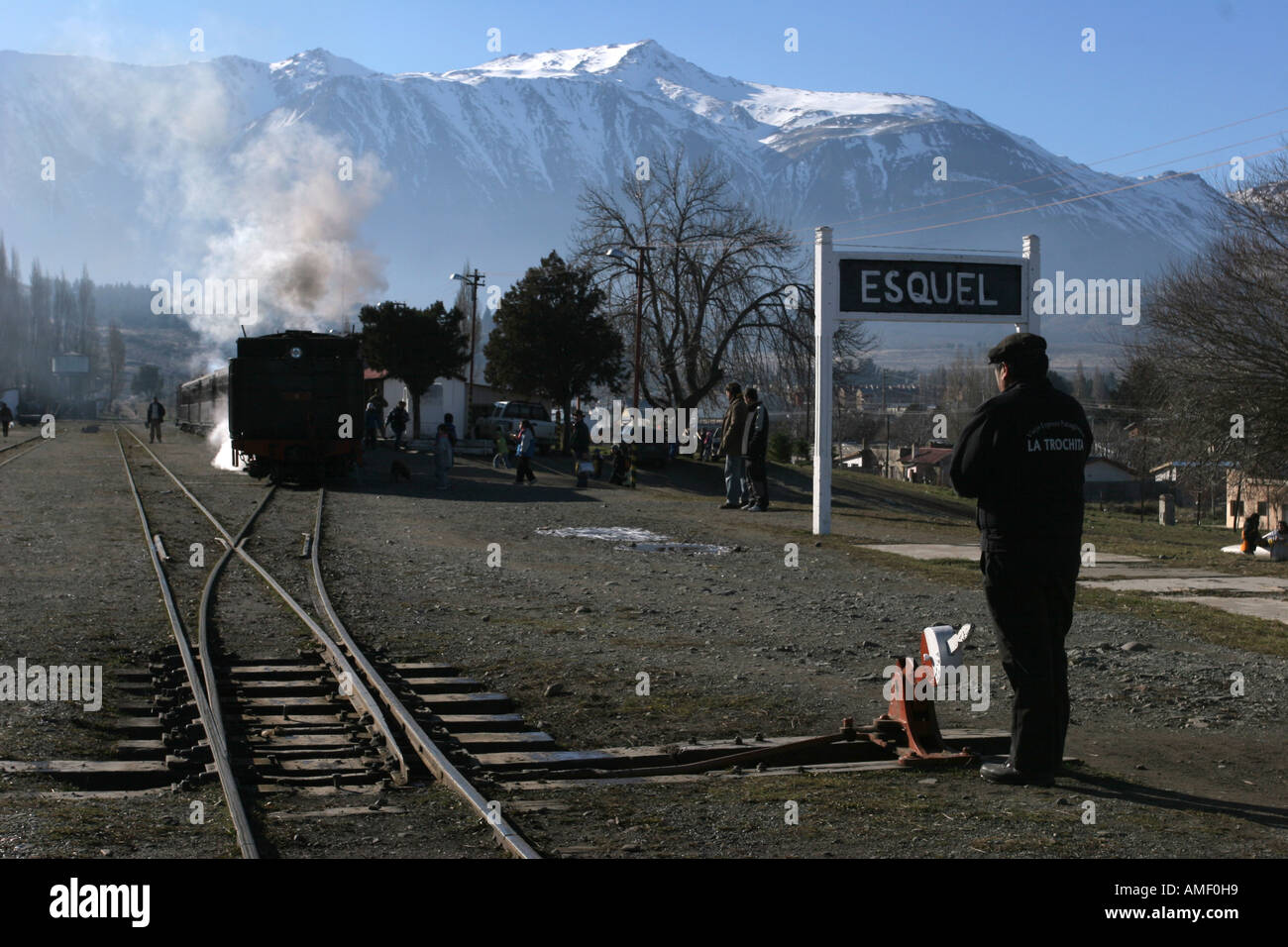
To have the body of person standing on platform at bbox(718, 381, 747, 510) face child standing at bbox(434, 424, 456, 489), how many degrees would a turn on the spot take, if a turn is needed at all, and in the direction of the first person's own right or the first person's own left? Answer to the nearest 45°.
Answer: approximately 45° to the first person's own right

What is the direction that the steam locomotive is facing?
away from the camera

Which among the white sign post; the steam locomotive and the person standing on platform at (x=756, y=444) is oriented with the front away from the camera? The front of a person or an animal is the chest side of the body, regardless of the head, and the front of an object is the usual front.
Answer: the steam locomotive

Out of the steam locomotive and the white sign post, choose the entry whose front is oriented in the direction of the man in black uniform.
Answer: the white sign post

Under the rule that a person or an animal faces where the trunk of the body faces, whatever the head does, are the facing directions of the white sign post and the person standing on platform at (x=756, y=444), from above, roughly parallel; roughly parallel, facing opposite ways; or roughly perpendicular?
roughly perpendicular

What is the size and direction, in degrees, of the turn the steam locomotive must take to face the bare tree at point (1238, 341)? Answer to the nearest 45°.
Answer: approximately 90° to its right

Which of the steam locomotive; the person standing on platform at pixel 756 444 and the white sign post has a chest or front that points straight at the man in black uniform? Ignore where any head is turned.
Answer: the white sign post

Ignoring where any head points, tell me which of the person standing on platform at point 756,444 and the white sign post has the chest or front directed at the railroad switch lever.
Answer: the white sign post

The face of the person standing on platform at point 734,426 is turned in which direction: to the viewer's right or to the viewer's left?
to the viewer's left

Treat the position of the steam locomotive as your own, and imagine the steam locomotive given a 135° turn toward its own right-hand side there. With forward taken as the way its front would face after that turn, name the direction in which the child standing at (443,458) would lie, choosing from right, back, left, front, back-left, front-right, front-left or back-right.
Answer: front

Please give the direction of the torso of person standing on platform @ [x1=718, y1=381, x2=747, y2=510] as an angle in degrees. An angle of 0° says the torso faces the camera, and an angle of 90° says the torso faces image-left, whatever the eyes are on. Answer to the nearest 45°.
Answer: approximately 90°

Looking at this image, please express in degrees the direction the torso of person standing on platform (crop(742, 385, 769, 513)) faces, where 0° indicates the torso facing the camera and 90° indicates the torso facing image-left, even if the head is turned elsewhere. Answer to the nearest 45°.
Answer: approximately 90°

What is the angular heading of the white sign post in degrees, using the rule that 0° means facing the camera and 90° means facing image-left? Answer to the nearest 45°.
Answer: approximately 0°
